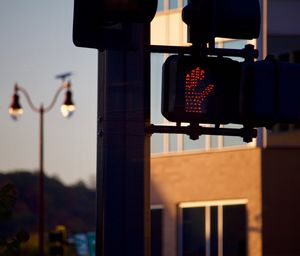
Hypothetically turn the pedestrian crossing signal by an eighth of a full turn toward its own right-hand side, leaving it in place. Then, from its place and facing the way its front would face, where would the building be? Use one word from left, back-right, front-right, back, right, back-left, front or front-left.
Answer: back-right

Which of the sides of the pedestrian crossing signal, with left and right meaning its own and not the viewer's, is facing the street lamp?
back

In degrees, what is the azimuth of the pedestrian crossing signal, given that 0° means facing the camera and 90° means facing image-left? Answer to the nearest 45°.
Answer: approximately 0°

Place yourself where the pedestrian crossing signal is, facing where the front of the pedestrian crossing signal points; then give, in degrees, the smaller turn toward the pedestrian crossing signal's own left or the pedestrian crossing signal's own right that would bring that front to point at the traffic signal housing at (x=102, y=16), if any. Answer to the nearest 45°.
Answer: approximately 45° to the pedestrian crossing signal's own right

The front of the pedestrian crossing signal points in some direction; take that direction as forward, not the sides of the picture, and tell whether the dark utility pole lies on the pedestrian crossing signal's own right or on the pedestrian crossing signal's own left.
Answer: on the pedestrian crossing signal's own right

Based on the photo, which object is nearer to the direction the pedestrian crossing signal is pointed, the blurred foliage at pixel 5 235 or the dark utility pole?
the dark utility pole

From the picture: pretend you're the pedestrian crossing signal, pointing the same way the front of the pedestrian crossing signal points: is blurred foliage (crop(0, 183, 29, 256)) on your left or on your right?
on your right
